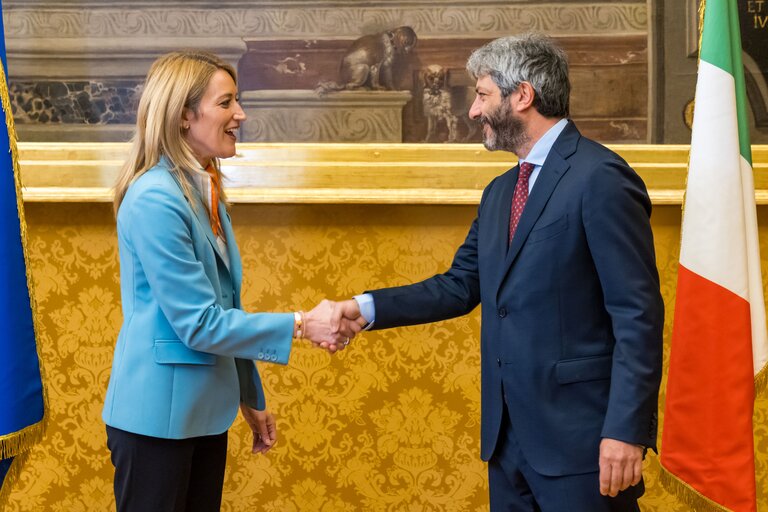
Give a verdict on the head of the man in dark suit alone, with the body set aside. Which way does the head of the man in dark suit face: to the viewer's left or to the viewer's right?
to the viewer's left

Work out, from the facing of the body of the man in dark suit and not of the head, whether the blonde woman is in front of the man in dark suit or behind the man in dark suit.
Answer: in front

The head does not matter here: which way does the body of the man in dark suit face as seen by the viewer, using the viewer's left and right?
facing the viewer and to the left of the viewer

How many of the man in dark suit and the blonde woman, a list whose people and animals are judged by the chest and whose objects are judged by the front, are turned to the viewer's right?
1

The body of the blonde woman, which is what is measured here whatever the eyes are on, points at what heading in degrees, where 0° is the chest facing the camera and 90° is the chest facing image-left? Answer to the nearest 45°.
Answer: approximately 270°

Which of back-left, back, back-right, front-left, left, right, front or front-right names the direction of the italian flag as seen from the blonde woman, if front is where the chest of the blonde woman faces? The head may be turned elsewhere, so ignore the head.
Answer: front

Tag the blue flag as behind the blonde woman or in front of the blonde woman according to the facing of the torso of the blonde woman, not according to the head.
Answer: behind

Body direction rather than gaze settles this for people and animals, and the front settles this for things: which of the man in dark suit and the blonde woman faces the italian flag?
the blonde woman

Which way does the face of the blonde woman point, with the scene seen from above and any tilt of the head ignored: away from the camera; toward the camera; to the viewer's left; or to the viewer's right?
to the viewer's right

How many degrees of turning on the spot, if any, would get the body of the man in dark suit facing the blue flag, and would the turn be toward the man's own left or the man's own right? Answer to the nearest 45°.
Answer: approximately 45° to the man's own right

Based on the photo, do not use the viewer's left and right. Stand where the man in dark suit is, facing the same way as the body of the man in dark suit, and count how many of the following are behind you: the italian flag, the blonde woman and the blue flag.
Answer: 1

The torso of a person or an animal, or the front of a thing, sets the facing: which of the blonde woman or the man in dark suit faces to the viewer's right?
the blonde woman

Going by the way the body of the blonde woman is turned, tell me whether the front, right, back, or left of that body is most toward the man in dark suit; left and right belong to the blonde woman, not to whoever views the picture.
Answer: front

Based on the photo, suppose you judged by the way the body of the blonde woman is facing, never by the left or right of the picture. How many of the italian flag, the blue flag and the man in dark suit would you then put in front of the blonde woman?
2

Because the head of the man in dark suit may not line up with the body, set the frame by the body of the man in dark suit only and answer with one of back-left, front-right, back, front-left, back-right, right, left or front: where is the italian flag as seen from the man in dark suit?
back
